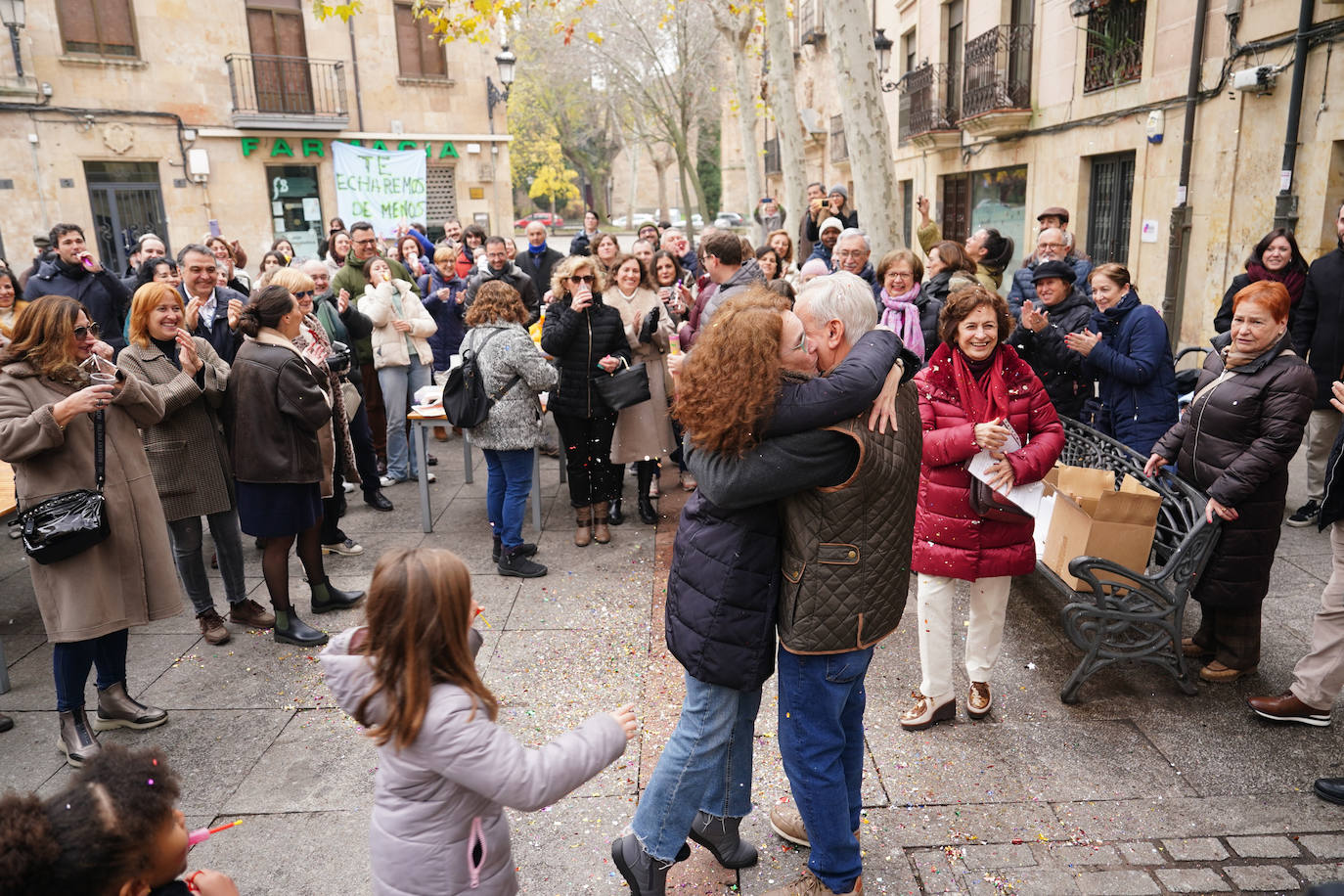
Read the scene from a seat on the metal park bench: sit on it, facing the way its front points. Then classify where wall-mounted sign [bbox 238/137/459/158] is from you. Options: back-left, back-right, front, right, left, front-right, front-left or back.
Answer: right

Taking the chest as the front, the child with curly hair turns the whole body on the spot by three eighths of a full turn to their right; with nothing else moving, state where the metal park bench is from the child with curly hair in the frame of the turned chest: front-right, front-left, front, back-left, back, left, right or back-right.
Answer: left

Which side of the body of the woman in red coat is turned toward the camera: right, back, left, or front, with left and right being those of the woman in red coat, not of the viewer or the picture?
front

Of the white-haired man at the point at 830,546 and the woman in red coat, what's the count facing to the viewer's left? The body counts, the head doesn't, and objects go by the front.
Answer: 1

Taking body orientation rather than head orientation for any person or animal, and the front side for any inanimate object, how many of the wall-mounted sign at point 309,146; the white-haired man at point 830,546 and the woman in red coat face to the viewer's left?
1

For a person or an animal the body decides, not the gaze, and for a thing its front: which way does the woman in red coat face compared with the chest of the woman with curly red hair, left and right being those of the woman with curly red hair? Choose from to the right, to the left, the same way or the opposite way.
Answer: to the right

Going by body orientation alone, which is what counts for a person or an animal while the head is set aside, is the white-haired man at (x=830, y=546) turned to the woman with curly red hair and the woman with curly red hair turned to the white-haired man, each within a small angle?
yes

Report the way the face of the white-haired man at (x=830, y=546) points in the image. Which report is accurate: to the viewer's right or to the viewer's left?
to the viewer's left

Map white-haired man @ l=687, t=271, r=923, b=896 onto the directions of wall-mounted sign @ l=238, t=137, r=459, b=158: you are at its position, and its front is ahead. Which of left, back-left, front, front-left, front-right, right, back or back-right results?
front

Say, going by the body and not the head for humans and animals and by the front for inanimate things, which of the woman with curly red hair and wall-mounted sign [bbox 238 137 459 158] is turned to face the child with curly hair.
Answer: the wall-mounted sign

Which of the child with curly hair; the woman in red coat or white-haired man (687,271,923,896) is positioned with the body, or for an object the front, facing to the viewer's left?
the white-haired man

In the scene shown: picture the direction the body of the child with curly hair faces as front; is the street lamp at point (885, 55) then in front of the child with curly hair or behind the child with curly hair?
in front

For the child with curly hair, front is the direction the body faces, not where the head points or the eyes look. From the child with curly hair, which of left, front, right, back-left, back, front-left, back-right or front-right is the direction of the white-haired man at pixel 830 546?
front-right

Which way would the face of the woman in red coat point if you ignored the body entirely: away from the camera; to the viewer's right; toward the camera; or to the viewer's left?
toward the camera

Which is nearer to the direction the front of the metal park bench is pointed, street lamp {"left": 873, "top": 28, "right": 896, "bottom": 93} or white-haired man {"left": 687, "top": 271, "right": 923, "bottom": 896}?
the white-haired man

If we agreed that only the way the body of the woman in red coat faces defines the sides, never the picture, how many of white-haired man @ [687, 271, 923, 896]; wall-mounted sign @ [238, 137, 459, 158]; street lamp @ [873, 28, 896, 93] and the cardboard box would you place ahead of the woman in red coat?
1

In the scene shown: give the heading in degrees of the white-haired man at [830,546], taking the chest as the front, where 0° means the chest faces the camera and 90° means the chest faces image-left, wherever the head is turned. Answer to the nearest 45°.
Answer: approximately 90°

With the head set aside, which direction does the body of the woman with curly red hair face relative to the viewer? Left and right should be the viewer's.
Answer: facing to the right of the viewer

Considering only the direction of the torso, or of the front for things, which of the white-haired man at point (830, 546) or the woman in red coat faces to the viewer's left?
the white-haired man

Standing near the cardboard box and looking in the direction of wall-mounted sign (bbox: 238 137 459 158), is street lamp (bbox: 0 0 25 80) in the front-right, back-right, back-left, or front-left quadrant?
front-left
